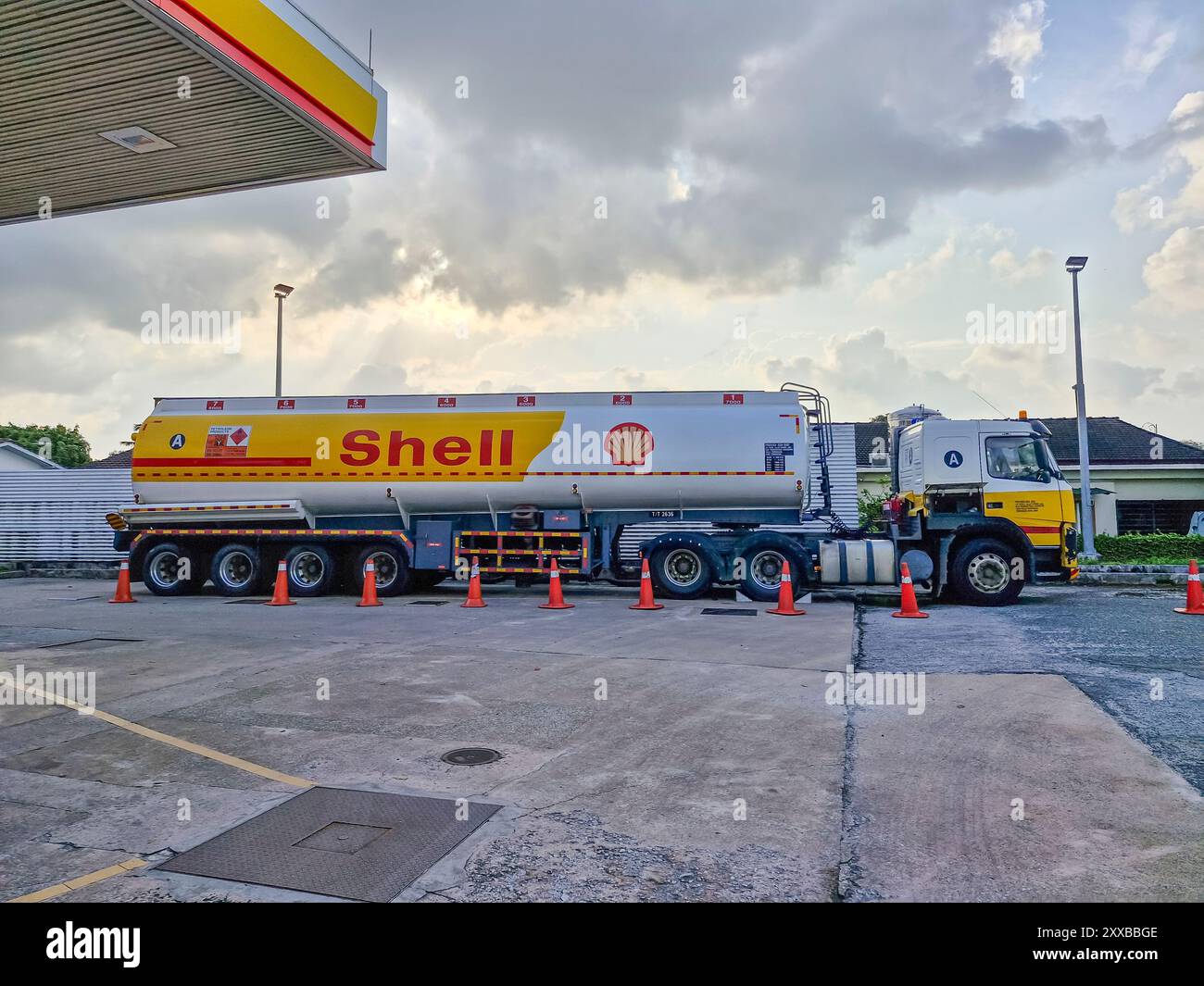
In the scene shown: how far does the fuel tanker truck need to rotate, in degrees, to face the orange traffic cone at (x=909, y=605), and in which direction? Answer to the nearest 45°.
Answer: approximately 45° to its right

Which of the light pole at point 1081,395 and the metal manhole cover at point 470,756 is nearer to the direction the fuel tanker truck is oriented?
the light pole

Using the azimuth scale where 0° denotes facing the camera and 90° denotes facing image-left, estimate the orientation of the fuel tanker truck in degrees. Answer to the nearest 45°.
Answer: approximately 270°

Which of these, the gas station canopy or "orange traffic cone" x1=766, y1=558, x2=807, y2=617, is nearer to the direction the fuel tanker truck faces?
the orange traffic cone

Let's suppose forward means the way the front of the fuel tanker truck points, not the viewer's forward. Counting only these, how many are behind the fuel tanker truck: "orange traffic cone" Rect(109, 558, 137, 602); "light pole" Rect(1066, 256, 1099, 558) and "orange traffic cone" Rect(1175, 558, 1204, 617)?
1

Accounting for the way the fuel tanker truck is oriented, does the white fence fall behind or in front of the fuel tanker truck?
behind

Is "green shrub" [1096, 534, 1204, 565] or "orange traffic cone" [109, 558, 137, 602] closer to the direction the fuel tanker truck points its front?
the green shrub

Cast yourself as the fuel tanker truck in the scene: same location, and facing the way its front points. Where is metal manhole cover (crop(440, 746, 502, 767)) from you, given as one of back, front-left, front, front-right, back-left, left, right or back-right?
right

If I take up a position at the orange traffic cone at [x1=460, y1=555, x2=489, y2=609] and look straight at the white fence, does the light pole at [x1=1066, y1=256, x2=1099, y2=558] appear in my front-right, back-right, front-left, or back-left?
back-right

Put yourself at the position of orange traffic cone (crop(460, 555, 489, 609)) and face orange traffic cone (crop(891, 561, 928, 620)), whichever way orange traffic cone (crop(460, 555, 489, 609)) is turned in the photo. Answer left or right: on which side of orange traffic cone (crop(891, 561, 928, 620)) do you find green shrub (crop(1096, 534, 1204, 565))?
left

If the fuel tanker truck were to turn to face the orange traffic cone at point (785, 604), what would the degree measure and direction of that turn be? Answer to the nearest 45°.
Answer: approximately 45° to its right

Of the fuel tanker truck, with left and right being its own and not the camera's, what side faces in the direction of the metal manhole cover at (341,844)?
right

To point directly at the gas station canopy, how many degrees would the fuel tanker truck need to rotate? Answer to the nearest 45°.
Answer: approximately 135° to its right

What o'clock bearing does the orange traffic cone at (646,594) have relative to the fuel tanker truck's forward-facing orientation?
The orange traffic cone is roughly at 2 o'clock from the fuel tanker truck.

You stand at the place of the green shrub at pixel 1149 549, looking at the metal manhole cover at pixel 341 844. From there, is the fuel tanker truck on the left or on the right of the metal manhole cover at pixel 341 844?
right
